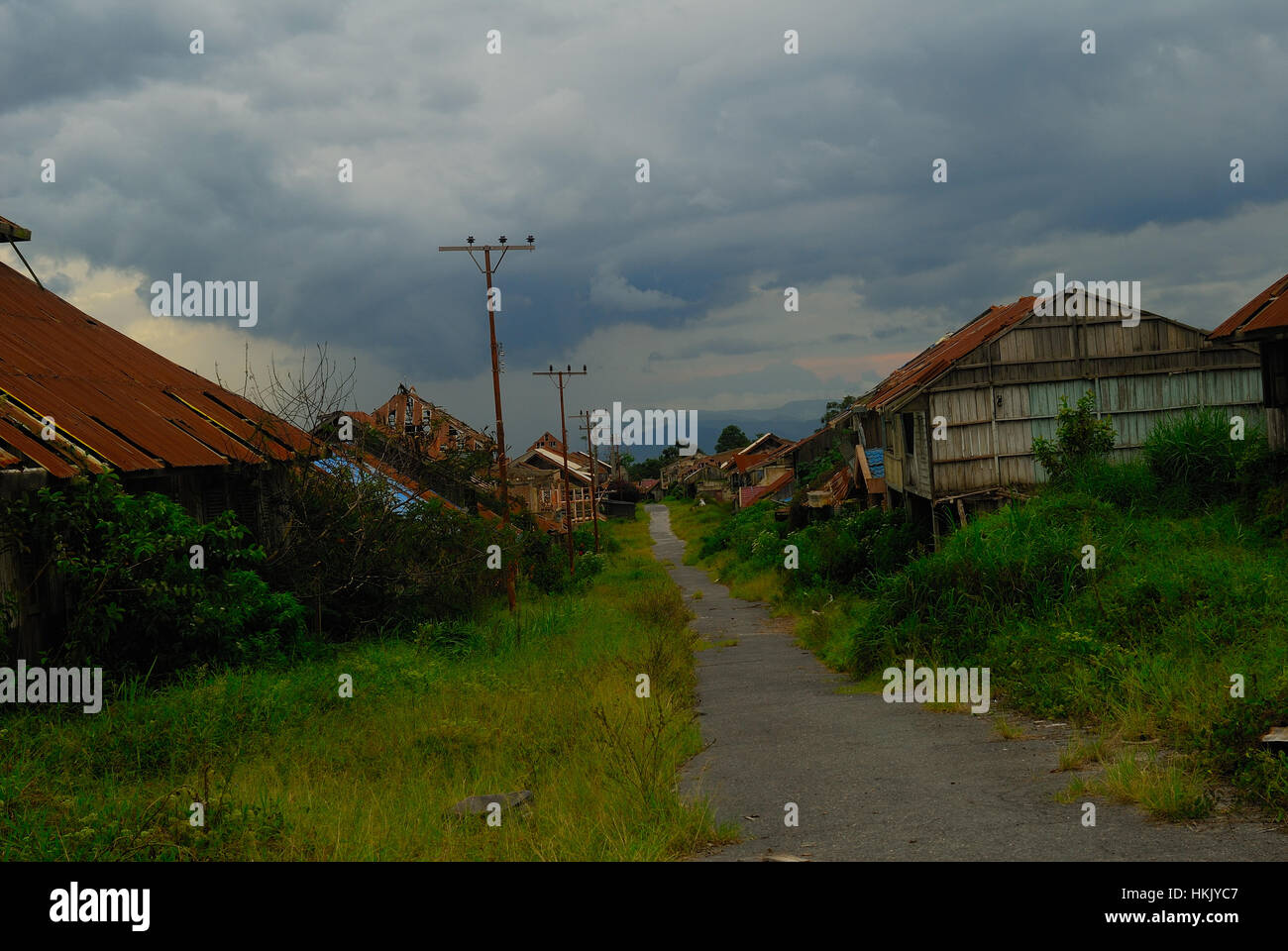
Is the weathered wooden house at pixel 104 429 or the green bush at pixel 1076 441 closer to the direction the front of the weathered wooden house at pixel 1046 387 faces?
the weathered wooden house

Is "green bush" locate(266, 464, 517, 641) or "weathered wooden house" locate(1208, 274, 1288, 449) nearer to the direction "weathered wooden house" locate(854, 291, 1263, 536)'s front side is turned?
the green bush

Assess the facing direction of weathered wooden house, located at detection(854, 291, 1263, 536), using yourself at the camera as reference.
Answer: facing to the left of the viewer

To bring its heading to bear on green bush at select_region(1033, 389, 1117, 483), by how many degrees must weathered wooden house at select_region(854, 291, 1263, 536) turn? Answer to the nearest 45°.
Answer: approximately 90° to its left

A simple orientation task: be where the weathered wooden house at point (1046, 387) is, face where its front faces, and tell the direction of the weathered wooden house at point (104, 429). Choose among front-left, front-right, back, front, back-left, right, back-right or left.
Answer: front-left

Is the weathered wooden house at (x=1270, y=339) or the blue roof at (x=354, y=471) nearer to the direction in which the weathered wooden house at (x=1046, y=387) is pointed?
the blue roof
